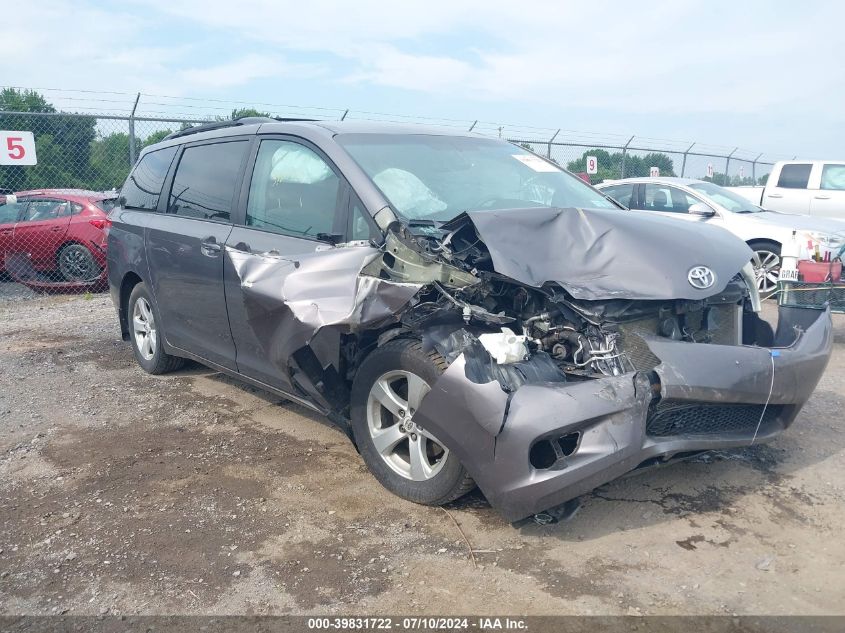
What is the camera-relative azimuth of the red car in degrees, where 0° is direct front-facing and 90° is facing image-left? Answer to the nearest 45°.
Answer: approximately 90°

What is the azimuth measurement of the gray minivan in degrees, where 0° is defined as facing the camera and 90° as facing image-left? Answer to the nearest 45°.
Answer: approximately 315°

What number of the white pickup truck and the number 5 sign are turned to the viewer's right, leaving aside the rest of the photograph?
1

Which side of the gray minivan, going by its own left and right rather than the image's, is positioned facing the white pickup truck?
left

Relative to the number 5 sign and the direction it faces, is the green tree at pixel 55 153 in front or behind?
behind

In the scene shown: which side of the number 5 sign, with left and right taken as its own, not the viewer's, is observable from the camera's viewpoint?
front

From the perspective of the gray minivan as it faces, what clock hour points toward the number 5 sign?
The number 5 sign is roughly at 6 o'clock from the gray minivan.

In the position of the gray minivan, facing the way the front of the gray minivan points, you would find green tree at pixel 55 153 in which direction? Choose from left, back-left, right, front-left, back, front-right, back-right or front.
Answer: back

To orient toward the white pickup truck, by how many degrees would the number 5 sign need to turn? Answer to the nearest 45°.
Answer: approximately 90° to its left

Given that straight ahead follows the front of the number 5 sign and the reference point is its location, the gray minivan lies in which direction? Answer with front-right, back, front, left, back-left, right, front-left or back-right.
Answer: front

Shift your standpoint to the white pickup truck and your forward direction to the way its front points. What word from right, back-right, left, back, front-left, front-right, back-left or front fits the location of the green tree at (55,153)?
back

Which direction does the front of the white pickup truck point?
to the viewer's right

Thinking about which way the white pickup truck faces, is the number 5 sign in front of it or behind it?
behind
